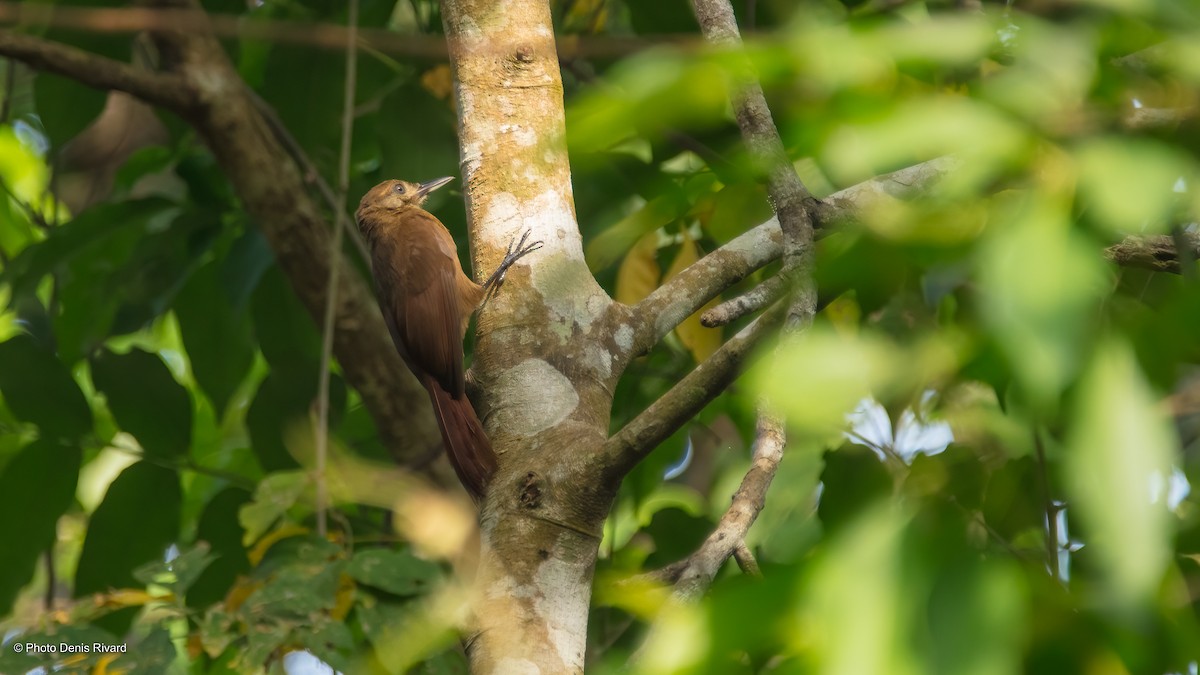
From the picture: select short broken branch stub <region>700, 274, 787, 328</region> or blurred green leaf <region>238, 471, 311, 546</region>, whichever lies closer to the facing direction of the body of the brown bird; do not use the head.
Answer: the short broken branch stub

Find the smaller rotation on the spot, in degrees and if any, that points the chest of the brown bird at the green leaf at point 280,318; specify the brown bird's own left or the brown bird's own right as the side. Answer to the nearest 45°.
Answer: approximately 135° to the brown bird's own left

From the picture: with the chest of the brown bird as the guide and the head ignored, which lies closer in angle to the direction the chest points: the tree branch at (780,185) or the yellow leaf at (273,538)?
the tree branch

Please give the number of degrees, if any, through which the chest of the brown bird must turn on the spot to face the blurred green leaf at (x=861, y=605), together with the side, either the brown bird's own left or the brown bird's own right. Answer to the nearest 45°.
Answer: approximately 90° to the brown bird's own right

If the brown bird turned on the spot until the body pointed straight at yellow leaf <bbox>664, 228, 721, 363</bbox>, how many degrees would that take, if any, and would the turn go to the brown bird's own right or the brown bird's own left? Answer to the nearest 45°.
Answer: approximately 45° to the brown bird's own right

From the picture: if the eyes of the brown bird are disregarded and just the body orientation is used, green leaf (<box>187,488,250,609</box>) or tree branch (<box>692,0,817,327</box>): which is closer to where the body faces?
the tree branch

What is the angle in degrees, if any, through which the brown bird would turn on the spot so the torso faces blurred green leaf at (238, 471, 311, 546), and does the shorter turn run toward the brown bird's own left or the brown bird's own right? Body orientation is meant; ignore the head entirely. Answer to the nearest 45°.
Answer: approximately 135° to the brown bird's own right

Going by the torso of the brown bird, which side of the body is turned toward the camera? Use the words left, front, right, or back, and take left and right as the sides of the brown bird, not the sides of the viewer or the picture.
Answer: right

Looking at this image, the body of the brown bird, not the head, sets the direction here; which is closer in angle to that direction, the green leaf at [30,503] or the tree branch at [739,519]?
the tree branch

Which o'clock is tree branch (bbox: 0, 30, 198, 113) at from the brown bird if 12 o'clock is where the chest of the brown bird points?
The tree branch is roughly at 7 o'clock from the brown bird.
